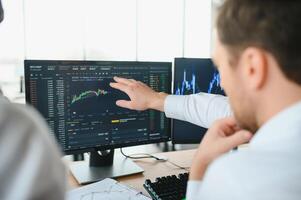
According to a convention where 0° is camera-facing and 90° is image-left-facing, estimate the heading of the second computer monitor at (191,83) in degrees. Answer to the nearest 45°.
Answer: approximately 0°

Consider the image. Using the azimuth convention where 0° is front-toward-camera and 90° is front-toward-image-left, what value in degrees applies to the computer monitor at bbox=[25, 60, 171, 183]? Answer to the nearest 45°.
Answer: approximately 315°

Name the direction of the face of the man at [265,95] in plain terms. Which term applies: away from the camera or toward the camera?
away from the camera

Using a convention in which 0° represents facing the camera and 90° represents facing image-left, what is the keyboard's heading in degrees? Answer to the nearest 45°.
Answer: approximately 315°

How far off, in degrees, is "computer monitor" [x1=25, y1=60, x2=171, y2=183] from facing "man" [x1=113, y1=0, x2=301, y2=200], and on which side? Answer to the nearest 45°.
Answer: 0° — it already faces them

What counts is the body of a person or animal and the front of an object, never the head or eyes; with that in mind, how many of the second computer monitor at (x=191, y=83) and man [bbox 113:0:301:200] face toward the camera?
1
